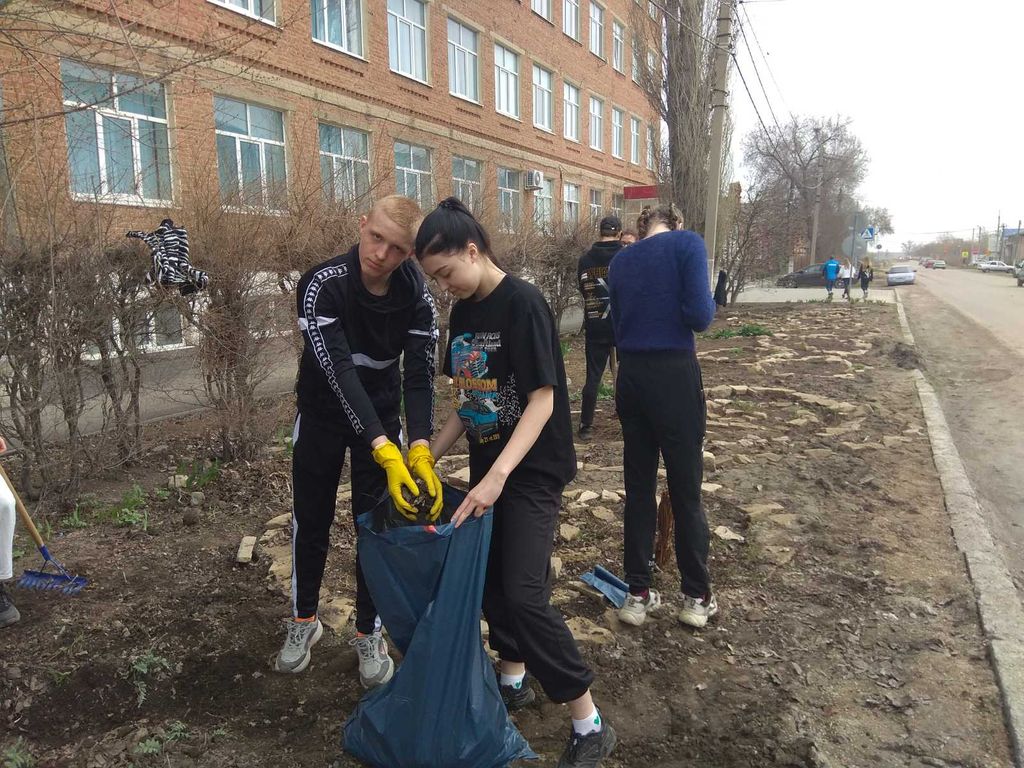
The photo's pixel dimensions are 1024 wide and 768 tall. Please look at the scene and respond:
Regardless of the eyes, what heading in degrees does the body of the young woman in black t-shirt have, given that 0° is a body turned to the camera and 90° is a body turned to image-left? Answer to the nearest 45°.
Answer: approximately 45°

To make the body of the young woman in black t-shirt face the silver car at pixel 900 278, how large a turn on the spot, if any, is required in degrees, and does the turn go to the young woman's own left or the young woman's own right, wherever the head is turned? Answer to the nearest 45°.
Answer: approximately 180°

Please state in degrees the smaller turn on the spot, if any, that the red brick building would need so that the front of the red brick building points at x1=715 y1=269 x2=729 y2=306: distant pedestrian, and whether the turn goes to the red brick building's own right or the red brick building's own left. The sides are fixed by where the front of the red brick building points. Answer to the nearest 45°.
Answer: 0° — it already faces them

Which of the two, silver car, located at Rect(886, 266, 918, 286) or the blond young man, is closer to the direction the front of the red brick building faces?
the blond young man

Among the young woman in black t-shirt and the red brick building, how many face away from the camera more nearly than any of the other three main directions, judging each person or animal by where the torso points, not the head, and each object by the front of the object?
0

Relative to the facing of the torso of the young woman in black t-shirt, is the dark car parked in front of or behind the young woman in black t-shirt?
behind
